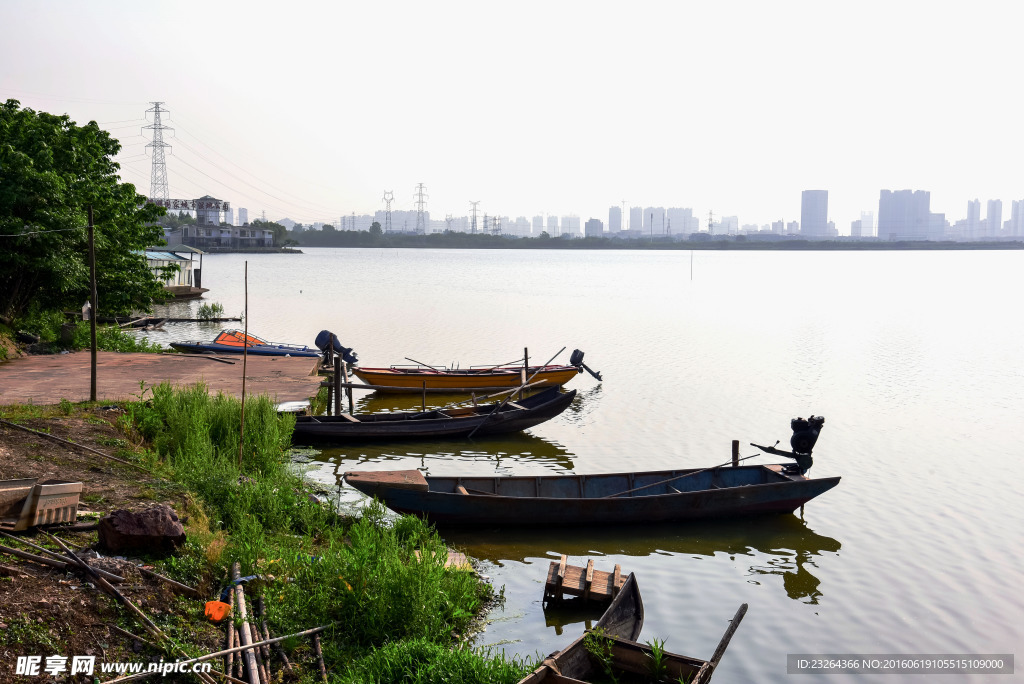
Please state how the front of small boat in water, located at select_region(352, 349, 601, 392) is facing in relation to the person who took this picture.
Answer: facing to the left of the viewer

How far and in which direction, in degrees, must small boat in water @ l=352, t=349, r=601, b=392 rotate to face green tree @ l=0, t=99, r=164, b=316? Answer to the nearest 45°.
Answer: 0° — it already faces it

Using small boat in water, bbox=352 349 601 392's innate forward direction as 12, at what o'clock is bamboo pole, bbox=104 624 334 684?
The bamboo pole is roughly at 9 o'clock from the small boat in water.

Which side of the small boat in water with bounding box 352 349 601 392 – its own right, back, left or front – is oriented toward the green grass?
left

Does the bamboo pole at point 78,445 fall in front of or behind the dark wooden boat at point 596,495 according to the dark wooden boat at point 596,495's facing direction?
in front

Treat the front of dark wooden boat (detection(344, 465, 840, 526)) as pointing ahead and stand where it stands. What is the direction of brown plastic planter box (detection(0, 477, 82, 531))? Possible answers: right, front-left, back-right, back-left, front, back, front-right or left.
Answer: front-left

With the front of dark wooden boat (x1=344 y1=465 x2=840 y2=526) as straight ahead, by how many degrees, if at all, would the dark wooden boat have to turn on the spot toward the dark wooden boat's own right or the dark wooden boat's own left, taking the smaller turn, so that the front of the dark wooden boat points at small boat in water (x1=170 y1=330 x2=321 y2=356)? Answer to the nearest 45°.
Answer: approximately 45° to the dark wooden boat's own right

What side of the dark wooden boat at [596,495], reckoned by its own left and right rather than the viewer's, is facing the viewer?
left

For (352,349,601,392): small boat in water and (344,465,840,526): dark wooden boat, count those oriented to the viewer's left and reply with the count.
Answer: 2

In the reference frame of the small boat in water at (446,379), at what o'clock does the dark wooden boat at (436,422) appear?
The dark wooden boat is roughly at 9 o'clock from the small boat in water.
